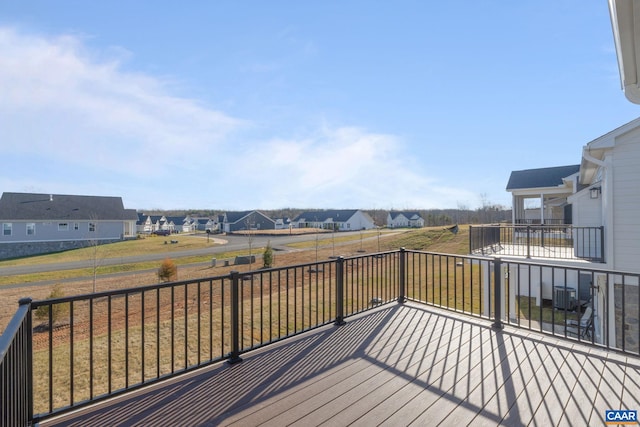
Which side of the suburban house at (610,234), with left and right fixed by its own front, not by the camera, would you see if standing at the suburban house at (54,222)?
back

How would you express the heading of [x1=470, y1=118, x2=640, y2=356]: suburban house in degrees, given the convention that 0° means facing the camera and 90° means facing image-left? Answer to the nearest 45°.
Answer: approximately 270°
